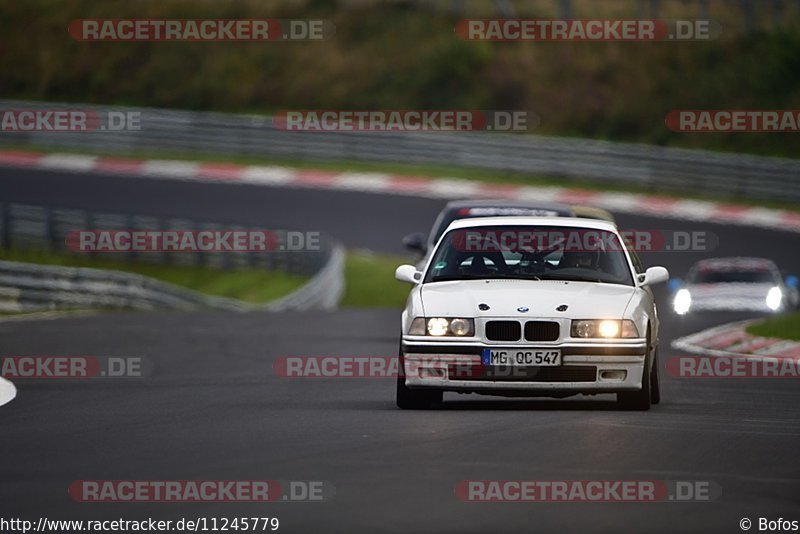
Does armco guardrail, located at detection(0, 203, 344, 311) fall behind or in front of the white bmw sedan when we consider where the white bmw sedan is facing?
behind

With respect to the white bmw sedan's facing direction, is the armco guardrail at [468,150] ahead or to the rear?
to the rear

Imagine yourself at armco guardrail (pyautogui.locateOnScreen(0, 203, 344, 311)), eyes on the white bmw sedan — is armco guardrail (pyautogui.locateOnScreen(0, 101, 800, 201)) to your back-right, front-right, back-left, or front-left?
back-left

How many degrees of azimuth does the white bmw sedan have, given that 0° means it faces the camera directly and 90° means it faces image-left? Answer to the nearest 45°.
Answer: approximately 0°
